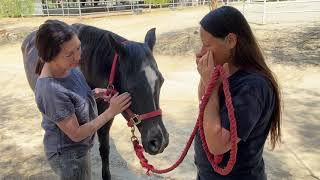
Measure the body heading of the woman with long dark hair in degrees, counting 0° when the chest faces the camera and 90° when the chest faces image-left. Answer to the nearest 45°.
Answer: approximately 90°

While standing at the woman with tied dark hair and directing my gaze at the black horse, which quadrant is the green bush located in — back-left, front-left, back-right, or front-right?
front-left

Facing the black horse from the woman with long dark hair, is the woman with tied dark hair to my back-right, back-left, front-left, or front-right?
front-left

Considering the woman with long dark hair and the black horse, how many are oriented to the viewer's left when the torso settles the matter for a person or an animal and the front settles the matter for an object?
1

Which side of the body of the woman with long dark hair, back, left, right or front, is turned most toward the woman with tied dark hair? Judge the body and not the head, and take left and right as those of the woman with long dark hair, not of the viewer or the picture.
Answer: front

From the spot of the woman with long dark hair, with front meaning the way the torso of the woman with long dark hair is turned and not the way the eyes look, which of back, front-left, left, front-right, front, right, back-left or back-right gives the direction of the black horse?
front-right

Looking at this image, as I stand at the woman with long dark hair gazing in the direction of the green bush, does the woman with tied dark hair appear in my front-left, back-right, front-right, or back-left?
front-left

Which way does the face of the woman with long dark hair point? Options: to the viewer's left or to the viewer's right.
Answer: to the viewer's left

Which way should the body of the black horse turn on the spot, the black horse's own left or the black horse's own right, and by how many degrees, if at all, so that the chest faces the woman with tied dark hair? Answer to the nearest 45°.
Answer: approximately 90° to the black horse's own right

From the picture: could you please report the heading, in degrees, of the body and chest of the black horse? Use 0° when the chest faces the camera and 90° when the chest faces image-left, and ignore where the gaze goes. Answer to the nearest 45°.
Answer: approximately 315°

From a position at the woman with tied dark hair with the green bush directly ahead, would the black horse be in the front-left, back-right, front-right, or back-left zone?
front-right

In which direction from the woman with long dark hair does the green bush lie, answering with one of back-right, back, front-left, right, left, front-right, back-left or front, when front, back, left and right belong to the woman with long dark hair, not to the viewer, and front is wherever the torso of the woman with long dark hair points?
front-right
